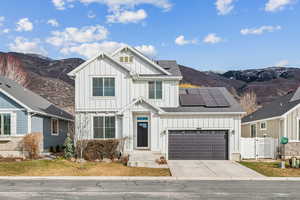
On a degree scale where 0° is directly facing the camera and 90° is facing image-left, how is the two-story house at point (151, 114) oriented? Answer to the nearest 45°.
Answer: approximately 0°

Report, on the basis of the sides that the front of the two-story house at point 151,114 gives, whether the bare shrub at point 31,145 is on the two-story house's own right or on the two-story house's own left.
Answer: on the two-story house's own right

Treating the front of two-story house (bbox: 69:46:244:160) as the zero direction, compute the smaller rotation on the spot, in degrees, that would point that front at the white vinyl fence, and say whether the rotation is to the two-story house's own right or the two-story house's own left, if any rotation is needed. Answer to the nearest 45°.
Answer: approximately 90° to the two-story house's own left

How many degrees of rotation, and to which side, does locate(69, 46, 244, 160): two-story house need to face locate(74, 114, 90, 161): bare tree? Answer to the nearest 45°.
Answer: approximately 90° to its right
